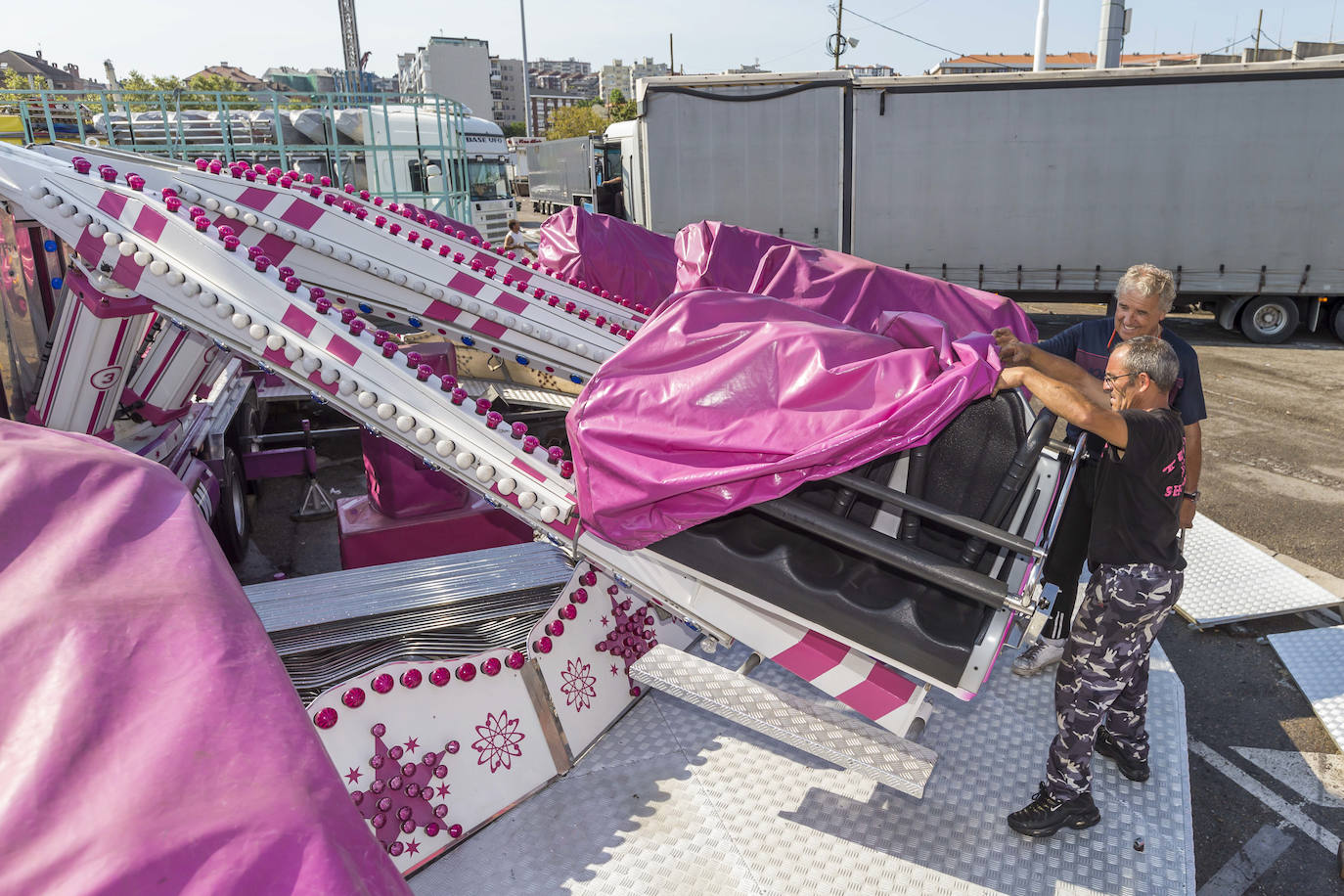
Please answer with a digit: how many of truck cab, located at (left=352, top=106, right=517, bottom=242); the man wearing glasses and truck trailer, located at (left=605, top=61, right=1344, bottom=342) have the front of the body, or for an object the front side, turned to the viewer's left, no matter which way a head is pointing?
2

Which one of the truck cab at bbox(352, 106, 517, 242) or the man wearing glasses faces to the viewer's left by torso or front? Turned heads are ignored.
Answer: the man wearing glasses

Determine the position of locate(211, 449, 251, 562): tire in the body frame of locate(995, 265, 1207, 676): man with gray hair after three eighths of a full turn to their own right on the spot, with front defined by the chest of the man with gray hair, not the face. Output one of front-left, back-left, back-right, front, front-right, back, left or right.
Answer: left

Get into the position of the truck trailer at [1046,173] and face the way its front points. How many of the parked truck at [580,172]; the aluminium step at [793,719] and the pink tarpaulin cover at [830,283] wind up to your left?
2

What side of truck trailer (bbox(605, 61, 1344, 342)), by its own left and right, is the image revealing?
left

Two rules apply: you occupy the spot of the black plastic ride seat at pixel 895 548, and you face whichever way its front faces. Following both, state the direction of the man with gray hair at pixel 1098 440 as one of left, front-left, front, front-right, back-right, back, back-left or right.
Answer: left

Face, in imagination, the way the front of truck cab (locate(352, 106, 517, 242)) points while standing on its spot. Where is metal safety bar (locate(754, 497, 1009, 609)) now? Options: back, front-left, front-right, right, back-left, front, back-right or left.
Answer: front-right

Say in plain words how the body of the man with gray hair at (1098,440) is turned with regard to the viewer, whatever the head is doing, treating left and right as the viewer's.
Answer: facing the viewer and to the left of the viewer

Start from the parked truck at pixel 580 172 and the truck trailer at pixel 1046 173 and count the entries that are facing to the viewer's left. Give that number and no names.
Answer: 1

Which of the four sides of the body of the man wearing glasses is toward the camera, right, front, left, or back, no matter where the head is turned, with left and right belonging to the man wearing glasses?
left

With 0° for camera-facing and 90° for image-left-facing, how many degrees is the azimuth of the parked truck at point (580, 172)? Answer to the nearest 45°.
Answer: approximately 315°

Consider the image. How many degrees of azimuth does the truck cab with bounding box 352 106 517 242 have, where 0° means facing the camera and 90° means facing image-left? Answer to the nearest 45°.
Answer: approximately 315°

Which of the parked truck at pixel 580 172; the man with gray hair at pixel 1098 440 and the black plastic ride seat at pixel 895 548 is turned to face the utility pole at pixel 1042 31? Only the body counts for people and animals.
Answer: the parked truck

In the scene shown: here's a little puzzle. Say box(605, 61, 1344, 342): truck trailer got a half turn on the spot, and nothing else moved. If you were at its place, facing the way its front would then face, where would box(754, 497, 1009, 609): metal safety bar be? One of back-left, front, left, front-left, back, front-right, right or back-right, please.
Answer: right
